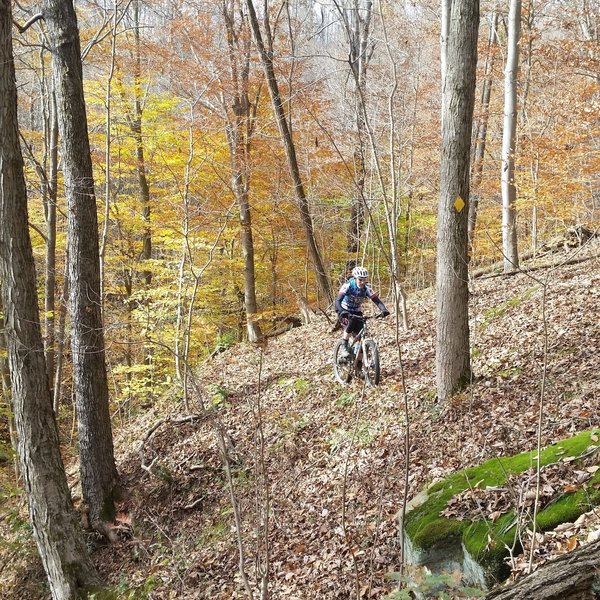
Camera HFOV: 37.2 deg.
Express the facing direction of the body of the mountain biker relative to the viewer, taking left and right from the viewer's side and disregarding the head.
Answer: facing the viewer and to the right of the viewer

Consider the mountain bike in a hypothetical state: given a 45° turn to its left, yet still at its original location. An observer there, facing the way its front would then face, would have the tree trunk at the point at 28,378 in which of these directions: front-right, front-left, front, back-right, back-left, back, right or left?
back-right

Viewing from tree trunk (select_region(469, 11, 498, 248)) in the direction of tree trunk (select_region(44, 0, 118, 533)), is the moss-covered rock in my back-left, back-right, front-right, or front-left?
front-left

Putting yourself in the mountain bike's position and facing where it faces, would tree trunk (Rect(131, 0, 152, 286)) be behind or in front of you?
behind

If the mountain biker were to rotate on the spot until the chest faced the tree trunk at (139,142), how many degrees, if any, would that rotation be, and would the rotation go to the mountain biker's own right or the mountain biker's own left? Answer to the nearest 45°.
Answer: approximately 180°

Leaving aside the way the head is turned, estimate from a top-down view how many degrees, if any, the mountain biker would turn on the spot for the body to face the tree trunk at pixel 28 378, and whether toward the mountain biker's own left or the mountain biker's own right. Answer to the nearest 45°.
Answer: approximately 90° to the mountain biker's own right

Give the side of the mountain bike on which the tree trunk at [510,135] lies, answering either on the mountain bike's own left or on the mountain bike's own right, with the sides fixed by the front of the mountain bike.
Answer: on the mountain bike's own left

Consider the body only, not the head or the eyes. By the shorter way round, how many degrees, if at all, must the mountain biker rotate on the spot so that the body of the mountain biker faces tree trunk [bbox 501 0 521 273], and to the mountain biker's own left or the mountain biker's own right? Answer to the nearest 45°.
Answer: approximately 90° to the mountain biker's own left

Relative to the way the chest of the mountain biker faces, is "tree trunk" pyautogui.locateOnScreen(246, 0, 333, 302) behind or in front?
behind

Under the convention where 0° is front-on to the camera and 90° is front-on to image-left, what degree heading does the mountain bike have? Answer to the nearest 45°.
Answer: approximately 315°
